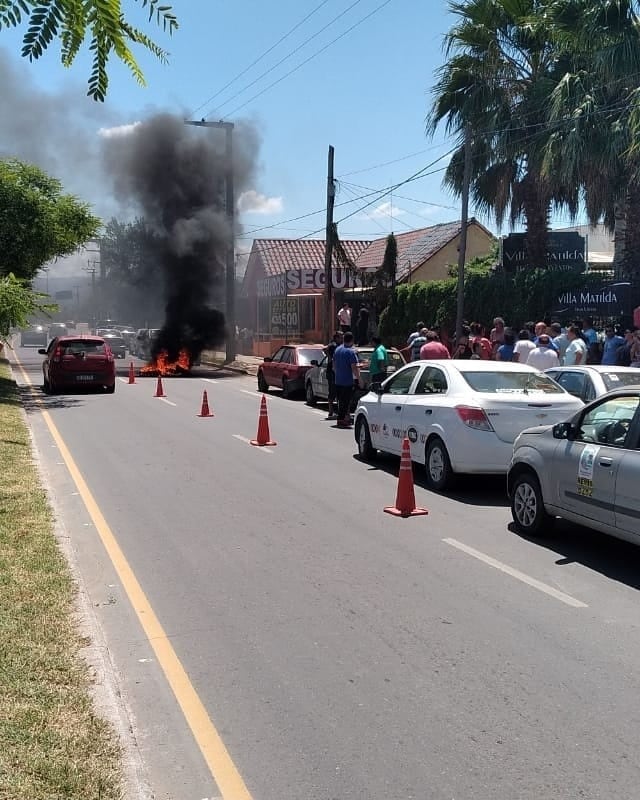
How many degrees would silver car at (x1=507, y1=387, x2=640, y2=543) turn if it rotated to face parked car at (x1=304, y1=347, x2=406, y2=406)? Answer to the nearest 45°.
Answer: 0° — it already faces it

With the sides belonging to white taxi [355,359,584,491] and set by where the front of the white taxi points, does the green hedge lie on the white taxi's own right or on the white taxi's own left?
on the white taxi's own right

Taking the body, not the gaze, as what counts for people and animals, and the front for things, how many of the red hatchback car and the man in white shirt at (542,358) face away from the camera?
2

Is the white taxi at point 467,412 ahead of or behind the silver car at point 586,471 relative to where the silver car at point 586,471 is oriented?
ahead

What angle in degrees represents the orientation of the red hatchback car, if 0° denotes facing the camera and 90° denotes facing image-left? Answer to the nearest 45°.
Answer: approximately 180°

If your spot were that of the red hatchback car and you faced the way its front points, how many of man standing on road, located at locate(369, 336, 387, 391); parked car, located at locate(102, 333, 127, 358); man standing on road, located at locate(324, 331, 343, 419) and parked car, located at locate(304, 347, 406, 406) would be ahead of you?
1

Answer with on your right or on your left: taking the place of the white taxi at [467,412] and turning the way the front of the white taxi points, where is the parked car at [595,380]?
on your right

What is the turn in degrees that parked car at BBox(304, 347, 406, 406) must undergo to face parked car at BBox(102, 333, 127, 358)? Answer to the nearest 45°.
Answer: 0° — it already faces it

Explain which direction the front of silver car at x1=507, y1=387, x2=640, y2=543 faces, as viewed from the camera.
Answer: facing away from the viewer and to the left of the viewer

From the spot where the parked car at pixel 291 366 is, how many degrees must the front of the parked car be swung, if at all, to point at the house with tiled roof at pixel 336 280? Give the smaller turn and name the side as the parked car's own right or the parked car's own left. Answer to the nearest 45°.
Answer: approximately 45° to the parked car's own right

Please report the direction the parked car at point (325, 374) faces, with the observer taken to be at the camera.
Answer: facing away from the viewer and to the left of the viewer

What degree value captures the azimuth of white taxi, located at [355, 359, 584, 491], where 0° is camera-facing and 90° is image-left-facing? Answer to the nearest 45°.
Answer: approximately 135°
